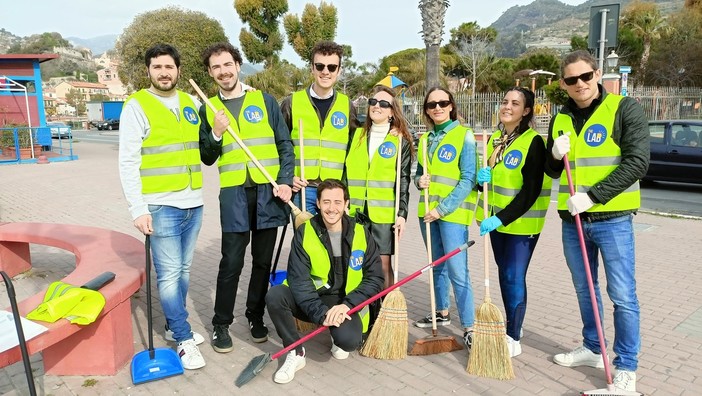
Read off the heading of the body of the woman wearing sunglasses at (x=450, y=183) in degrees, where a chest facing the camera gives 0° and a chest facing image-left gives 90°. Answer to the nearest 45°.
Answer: approximately 45°

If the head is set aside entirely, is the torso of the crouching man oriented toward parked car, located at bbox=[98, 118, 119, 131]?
no

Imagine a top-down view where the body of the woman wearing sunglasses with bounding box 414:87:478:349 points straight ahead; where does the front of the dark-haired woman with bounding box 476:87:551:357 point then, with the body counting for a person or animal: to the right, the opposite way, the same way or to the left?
the same way

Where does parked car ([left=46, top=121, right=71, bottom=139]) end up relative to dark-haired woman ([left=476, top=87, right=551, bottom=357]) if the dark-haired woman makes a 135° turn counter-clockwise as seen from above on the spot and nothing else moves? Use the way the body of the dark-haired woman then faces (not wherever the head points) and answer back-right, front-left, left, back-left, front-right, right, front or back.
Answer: back-left

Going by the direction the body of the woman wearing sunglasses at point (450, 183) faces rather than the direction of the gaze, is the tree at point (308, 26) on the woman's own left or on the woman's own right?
on the woman's own right

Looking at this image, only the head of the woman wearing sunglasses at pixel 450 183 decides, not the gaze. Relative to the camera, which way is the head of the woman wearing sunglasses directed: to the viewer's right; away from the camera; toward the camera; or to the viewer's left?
toward the camera

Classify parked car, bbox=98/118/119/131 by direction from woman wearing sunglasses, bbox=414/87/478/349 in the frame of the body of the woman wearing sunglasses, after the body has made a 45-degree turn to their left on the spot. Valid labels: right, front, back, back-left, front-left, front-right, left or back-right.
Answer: back-right

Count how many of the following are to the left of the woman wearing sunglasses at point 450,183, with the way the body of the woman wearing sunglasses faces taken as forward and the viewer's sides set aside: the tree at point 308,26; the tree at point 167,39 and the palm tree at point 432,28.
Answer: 0

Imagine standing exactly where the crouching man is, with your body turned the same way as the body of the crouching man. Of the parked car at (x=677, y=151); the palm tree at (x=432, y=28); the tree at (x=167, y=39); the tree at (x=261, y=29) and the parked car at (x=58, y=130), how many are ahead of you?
0

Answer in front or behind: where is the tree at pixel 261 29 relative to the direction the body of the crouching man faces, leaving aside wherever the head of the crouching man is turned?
behind

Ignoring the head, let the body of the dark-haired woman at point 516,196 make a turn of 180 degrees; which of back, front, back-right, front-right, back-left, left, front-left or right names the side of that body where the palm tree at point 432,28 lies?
front-left

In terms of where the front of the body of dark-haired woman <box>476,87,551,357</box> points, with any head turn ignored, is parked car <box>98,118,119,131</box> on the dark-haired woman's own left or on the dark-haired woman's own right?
on the dark-haired woman's own right

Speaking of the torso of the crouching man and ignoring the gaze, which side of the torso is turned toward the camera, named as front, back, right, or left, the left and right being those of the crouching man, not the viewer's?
front

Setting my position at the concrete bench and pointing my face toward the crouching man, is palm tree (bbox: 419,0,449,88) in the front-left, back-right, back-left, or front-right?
front-left

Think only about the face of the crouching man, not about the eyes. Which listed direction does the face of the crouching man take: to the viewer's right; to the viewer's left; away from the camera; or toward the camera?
toward the camera

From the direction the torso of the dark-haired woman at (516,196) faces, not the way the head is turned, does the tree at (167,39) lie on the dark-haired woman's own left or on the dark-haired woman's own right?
on the dark-haired woman's own right
